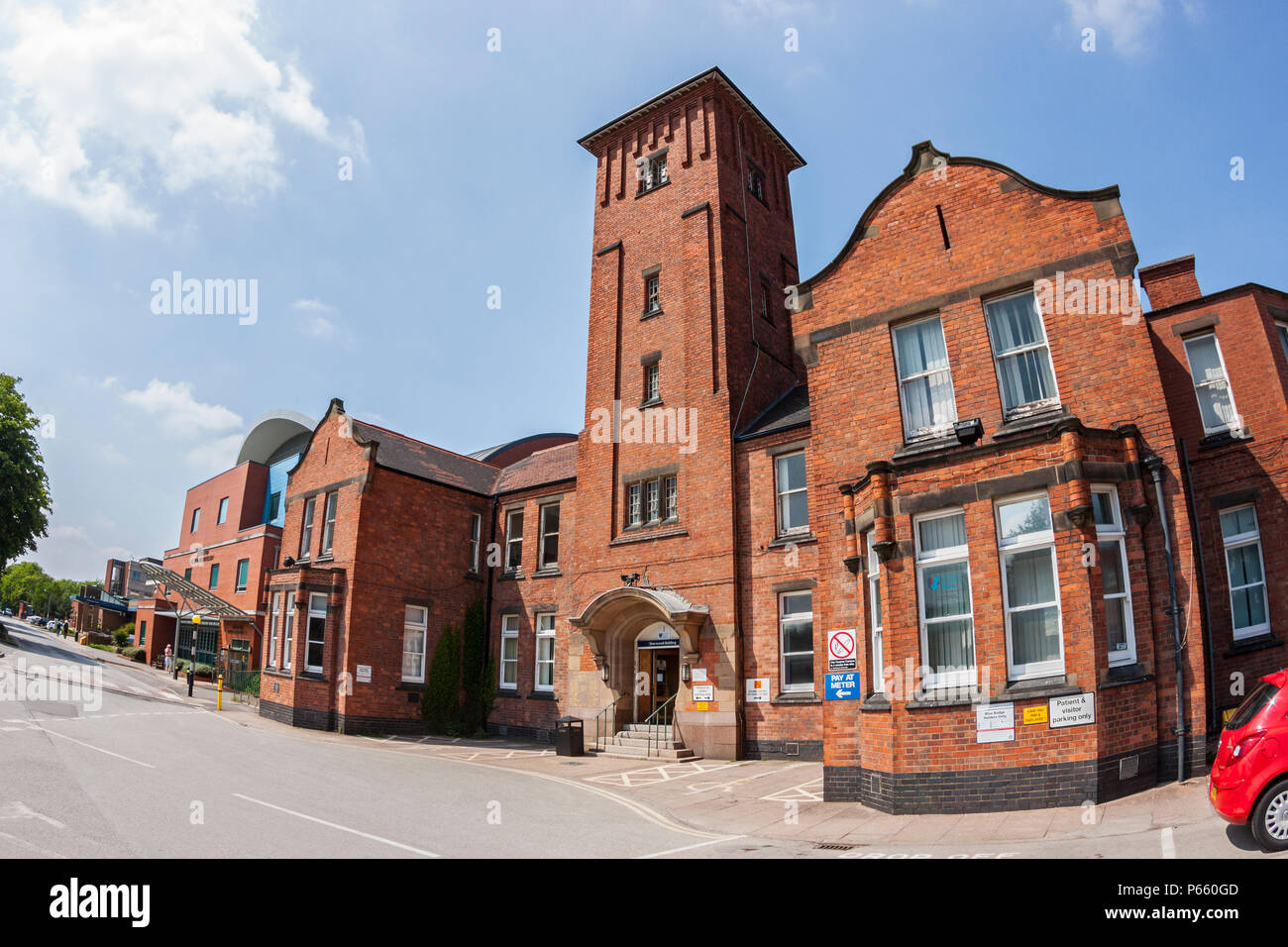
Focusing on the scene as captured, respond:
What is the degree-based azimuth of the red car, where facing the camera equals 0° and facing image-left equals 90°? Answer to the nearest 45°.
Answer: approximately 225°

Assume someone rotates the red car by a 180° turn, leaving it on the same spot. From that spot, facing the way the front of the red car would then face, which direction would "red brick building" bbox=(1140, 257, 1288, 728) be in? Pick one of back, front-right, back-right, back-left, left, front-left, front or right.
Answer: back-right

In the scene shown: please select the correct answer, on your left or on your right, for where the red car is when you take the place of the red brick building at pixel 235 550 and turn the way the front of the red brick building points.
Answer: on your left

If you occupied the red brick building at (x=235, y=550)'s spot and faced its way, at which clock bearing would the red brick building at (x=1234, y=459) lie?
the red brick building at (x=1234, y=459) is roughly at 10 o'clock from the red brick building at (x=235, y=550).

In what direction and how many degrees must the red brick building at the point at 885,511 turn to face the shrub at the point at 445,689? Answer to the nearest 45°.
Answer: approximately 90° to its right

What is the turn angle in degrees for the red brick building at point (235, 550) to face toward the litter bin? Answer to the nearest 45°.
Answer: approximately 45° to its left

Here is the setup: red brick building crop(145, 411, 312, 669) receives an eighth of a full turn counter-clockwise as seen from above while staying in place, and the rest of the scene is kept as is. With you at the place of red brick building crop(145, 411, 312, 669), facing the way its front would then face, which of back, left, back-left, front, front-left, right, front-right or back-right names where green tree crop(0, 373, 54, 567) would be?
right

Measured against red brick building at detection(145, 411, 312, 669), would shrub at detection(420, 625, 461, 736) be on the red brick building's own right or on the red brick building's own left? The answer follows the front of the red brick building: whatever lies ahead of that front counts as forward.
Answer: on the red brick building's own left

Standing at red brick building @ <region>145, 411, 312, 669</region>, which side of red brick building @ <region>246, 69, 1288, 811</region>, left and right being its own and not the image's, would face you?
right

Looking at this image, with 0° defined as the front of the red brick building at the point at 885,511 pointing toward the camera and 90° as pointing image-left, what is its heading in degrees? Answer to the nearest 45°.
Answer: approximately 45°

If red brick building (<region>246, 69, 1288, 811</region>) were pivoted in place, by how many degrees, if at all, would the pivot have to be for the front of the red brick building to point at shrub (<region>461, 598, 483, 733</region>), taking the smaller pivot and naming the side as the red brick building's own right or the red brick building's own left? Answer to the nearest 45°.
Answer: approximately 90° to the red brick building's own right

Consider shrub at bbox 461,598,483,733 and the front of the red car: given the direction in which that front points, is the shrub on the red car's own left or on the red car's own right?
on the red car's own left

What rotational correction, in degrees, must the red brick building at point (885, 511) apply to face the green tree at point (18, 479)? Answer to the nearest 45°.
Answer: approximately 90° to its right

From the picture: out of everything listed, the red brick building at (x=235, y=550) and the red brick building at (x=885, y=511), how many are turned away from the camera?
0

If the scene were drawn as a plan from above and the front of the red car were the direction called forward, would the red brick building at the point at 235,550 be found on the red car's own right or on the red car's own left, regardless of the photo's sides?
on the red car's own left
